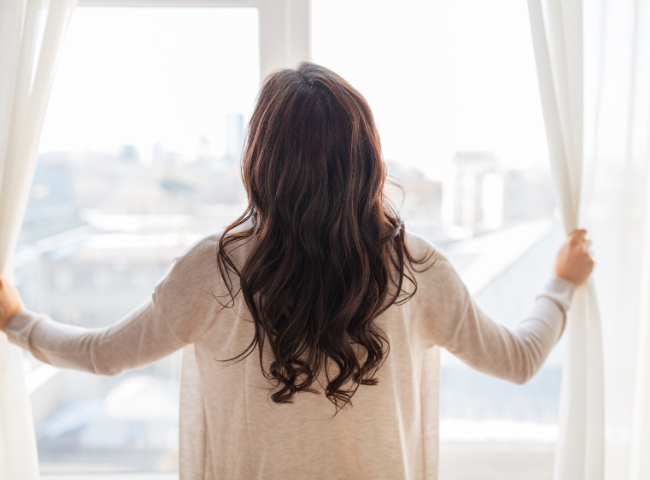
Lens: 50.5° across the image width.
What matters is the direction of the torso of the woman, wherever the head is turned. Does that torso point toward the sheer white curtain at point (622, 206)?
no

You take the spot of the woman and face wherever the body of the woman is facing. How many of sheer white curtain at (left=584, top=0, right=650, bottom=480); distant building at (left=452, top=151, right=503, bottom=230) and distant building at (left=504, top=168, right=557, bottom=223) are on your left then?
0

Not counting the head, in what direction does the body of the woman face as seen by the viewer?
away from the camera

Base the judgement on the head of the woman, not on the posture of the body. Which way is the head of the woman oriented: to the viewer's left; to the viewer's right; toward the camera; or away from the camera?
away from the camera

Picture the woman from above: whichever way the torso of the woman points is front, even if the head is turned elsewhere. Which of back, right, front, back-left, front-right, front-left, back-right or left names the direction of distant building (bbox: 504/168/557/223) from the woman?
front-right
